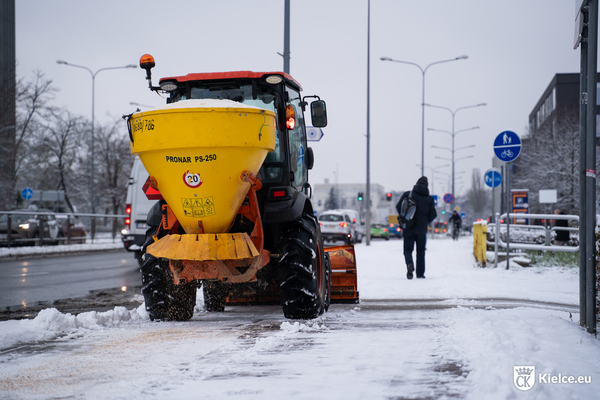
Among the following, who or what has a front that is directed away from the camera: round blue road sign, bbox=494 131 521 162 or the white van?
the white van

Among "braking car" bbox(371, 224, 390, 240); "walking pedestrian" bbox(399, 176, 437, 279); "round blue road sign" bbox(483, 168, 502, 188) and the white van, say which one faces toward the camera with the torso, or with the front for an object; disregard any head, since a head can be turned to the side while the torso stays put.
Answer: the round blue road sign

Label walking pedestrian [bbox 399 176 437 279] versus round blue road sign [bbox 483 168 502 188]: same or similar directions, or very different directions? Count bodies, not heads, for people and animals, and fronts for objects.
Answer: very different directions

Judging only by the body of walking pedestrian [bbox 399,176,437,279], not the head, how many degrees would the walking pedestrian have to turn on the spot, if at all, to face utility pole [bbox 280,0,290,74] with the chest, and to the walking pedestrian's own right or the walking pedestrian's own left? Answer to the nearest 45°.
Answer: approximately 45° to the walking pedestrian's own left

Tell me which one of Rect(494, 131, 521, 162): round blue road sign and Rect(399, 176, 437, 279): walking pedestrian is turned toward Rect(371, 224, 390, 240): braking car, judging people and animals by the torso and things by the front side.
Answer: the walking pedestrian

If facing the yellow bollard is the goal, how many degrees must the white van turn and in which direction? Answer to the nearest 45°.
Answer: approximately 135° to its right

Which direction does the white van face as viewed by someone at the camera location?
facing away from the viewer

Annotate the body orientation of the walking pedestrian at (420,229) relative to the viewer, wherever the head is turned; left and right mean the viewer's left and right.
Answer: facing away from the viewer

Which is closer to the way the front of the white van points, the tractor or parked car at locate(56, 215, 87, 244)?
the parked car
